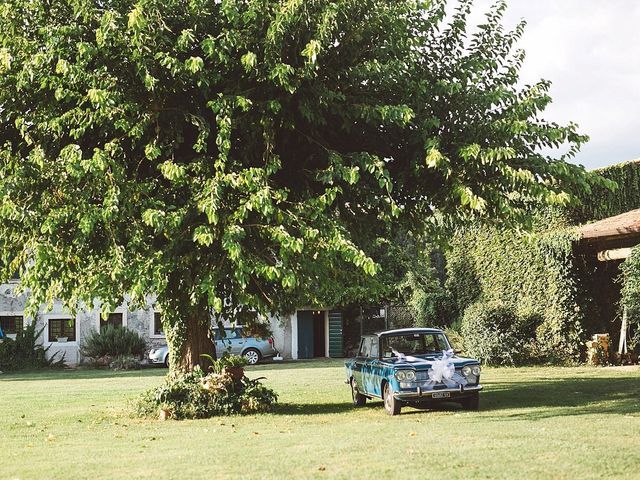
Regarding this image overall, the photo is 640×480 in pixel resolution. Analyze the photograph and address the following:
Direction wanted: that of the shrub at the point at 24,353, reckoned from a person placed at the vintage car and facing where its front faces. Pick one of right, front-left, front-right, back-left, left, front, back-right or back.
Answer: back

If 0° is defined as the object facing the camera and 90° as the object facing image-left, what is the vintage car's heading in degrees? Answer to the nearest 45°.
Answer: approximately 315°

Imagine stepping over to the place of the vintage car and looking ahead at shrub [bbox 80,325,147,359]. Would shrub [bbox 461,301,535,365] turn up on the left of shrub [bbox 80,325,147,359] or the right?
right

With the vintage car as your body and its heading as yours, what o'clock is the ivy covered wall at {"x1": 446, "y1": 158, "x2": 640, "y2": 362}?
The ivy covered wall is roughly at 8 o'clock from the vintage car.

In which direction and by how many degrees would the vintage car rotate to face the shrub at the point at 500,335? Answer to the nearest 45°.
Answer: approximately 135° to its left

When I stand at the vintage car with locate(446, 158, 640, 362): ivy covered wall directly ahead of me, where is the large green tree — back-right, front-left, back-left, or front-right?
back-left
